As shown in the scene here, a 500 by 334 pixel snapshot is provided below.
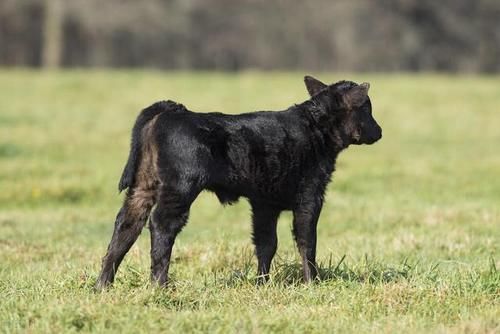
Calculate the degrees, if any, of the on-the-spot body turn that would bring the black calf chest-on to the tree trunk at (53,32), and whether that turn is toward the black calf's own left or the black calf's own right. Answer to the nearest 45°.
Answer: approximately 90° to the black calf's own left

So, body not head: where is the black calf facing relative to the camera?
to the viewer's right
